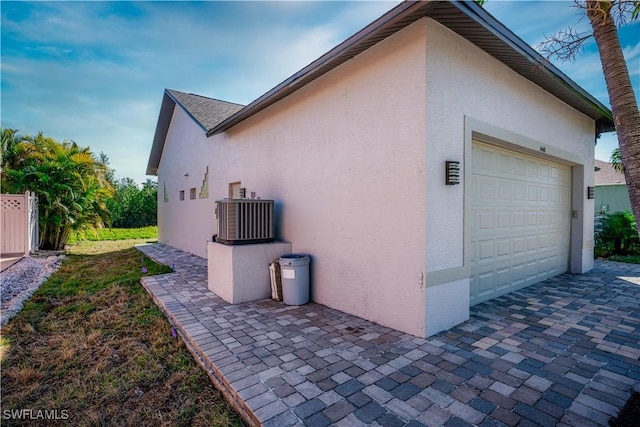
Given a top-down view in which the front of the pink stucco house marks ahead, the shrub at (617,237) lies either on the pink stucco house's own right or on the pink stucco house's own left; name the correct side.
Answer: on the pink stucco house's own left

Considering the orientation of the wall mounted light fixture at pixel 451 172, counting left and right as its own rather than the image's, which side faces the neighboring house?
left

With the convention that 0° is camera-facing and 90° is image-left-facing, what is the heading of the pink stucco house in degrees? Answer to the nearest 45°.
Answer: approximately 315°

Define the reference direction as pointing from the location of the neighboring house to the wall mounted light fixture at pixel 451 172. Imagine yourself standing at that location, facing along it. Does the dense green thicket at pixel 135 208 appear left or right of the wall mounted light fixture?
right

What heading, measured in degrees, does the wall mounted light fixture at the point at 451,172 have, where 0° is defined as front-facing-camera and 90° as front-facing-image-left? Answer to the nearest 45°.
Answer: approximately 315°

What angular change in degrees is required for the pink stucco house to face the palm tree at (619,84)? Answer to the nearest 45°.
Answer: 0° — it already faces it

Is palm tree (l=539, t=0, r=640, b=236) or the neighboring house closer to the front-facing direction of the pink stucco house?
the palm tree

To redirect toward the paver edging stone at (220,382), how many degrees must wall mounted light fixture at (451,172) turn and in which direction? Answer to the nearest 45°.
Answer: approximately 90° to its right
